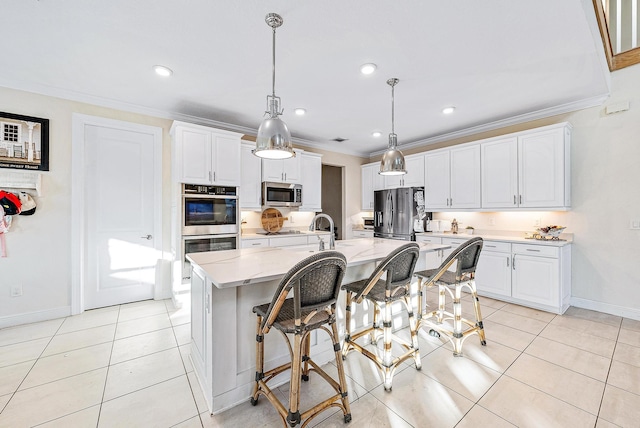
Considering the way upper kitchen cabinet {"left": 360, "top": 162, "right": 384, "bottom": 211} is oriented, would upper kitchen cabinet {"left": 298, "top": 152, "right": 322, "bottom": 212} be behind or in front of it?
in front

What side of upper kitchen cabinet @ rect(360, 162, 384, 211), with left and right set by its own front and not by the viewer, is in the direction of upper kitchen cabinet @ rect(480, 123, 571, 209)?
left

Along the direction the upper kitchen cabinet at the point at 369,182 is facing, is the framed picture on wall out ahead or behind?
ahead

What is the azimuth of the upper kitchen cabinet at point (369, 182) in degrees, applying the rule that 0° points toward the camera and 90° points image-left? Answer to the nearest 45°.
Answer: approximately 45°

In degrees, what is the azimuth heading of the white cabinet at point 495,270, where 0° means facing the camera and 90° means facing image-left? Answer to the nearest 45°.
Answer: approximately 45°

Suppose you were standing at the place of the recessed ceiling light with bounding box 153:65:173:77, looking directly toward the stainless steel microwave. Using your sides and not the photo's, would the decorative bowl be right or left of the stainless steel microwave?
right

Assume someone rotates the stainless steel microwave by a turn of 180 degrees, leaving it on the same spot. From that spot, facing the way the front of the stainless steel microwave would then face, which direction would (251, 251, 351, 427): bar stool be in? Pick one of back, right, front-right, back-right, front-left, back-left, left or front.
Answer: back-left

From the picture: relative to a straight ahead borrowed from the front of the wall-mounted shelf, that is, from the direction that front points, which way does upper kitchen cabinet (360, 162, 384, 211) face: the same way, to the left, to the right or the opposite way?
to the right
